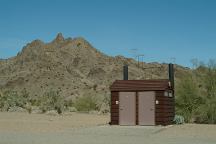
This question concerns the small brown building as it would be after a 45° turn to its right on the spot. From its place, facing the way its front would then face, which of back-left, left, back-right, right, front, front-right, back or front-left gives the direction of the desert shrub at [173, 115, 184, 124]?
back

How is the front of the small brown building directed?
toward the camera

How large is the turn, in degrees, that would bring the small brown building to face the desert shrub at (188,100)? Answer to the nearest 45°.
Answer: approximately 135° to its left
